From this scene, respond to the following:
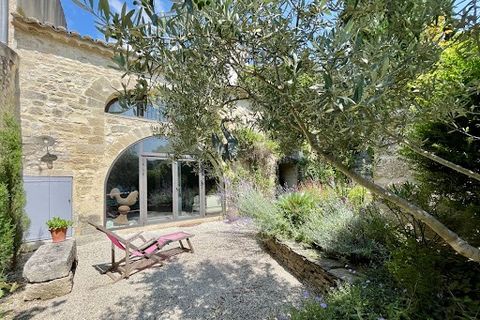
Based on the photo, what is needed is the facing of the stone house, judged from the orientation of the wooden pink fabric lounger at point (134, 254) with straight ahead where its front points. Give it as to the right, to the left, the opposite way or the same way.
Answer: to the right

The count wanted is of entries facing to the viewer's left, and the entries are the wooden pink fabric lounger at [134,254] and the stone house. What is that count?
0

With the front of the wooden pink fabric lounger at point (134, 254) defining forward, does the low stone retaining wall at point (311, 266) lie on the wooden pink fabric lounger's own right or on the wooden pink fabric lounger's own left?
on the wooden pink fabric lounger's own right

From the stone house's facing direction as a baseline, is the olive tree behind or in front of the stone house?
in front

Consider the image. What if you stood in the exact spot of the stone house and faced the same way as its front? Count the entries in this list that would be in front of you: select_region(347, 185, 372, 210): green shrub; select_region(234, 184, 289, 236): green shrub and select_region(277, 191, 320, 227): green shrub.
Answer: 3

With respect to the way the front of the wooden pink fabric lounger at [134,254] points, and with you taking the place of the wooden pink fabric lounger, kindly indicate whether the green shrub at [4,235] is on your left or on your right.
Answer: on your left

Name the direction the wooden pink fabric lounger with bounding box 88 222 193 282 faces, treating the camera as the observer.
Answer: facing away from the viewer and to the right of the viewer
